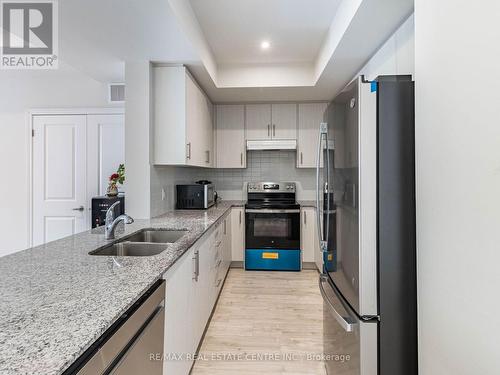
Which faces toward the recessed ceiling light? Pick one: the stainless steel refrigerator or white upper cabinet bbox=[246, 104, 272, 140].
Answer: the white upper cabinet

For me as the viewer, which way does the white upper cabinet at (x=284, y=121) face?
facing the viewer

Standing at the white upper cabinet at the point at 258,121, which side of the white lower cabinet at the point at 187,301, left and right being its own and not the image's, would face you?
left

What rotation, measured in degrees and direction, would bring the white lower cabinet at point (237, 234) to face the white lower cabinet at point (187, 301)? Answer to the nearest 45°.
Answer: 0° — it already faces it

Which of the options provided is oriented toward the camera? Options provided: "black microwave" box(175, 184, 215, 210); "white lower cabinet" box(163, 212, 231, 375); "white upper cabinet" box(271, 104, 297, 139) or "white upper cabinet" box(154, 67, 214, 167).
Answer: "white upper cabinet" box(271, 104, 297, 139)

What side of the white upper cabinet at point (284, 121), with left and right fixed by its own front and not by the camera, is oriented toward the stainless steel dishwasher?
front

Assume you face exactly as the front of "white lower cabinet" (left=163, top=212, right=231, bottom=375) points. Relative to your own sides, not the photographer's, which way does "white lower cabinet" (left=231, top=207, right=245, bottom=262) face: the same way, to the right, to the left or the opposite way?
to the right

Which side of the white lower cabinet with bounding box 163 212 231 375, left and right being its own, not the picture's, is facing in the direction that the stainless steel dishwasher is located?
right

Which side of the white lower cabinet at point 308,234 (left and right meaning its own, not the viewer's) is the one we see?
front

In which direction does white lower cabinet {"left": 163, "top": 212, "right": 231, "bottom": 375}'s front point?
to the viewer's right

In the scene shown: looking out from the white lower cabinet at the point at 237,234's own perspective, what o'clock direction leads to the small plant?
The small plant is roughly at 2 o'clock from the white lower cabinet.

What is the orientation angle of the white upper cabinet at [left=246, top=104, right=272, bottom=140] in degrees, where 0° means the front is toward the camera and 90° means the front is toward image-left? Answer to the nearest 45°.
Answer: approximately 0°
